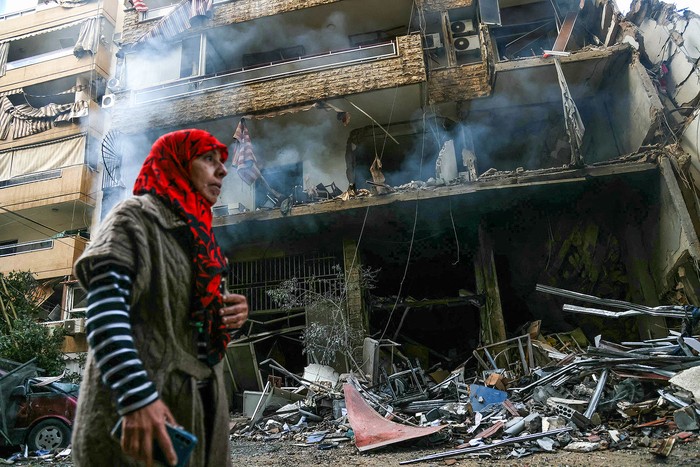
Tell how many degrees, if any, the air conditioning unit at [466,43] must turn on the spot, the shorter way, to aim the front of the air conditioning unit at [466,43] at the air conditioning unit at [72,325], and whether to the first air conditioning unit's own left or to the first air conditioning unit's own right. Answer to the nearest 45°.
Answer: approximately 90° to the first air conditioning unit's own right

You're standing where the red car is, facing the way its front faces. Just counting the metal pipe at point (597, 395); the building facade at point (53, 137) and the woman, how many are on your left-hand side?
1

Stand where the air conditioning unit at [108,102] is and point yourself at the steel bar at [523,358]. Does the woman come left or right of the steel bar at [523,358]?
right

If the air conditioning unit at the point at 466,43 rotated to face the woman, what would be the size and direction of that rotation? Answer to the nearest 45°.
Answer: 0° — it already faces them

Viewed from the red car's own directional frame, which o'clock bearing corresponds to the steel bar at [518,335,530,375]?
The steel bar is roughly at 1 o'clock from the red car.

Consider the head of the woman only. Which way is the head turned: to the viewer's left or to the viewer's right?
to the viewer's right

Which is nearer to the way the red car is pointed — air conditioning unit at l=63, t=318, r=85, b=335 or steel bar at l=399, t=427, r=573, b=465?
the air conditioning unit

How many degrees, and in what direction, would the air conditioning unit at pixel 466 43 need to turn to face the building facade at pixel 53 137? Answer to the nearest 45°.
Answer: approximately 90° to its right
